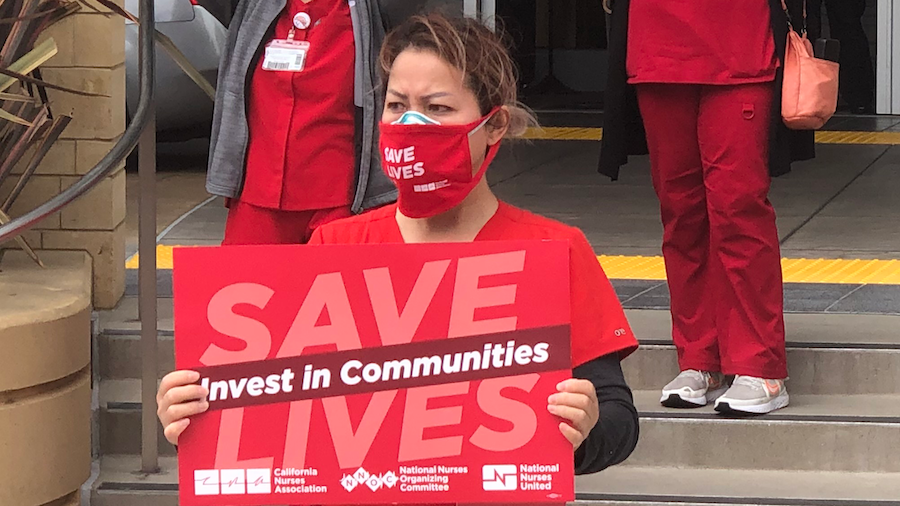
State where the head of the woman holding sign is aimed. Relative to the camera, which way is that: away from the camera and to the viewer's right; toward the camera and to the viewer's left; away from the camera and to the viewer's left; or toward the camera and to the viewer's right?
toward the camera and to the viewer's left

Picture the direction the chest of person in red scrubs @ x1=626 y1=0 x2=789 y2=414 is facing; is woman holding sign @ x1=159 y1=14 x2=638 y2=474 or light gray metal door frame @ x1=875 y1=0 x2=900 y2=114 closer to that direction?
the woman holding sign

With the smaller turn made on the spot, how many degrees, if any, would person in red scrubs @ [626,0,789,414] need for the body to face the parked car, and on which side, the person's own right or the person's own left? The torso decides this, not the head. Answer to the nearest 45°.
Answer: approximately 90° to the person's own right

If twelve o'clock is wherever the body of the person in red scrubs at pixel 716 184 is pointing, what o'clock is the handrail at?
The handrail is roughly at 1 o'clock from the person in red scrubs.

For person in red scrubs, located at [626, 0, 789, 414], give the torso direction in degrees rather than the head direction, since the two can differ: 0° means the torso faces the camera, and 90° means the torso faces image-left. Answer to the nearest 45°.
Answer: approximately 45°

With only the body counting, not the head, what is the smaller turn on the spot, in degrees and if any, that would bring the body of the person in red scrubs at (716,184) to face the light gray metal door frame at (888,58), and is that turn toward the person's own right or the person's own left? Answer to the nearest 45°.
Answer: approximately 135° to the person's own right

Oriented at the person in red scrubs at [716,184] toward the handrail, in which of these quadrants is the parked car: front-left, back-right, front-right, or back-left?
front-right

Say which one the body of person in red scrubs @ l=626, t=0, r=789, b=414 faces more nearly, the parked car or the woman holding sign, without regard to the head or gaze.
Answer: the woman holding sign

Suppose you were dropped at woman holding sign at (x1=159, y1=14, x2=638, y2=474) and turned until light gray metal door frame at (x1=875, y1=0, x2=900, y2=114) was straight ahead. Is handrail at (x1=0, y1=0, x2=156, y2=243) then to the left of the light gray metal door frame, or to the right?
left
